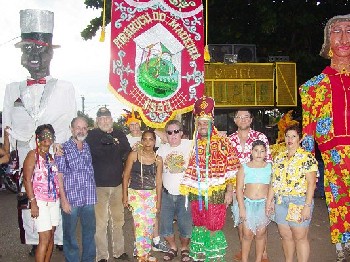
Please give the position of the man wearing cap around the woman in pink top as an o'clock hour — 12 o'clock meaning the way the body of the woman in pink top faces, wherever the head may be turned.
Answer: The man wearing cap is roughly at 9 o'clock from the woman in pink top.

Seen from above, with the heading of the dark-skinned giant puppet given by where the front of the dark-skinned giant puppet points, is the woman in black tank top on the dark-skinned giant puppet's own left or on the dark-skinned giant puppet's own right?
on the dark-skinned giant puppet's own left

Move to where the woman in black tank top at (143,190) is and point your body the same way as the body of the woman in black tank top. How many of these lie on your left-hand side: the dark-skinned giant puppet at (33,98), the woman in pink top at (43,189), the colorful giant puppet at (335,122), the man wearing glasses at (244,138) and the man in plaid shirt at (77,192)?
2

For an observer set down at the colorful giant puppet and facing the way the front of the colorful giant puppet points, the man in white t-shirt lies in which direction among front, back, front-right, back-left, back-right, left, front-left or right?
right

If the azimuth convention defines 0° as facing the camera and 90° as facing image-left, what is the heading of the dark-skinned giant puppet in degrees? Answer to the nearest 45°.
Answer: approximately 0°

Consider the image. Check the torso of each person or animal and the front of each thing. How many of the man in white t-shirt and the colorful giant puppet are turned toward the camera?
2

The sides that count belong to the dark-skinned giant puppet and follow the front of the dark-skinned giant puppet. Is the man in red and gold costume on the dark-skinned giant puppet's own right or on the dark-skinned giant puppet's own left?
on the dark-skinned giant puppet's own left

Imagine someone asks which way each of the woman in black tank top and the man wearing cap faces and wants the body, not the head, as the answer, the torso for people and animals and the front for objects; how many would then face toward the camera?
2

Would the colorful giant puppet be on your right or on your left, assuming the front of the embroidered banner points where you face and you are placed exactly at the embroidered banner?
on your left
